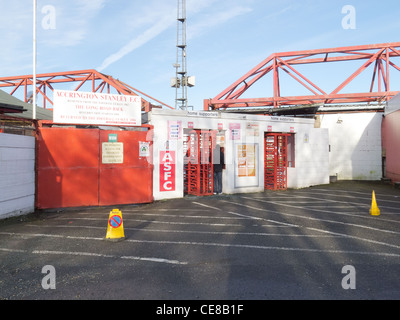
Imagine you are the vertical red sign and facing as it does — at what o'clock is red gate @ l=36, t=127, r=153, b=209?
The red gate is roughly at 2 o'clock from the vertical red sign.

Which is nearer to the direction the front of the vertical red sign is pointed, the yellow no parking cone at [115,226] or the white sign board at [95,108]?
the yellow no parking cone

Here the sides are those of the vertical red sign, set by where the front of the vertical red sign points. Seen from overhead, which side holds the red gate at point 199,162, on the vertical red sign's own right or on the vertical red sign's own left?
on the vertical red sign's own left

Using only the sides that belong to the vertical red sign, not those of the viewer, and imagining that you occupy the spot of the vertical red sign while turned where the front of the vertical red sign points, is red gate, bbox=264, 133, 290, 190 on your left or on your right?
on your left

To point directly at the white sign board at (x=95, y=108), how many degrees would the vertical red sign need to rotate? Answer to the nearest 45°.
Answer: approximately 45° to its right

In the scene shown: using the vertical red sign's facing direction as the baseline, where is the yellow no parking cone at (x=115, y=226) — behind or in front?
in front

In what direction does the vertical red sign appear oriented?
toward the camera
